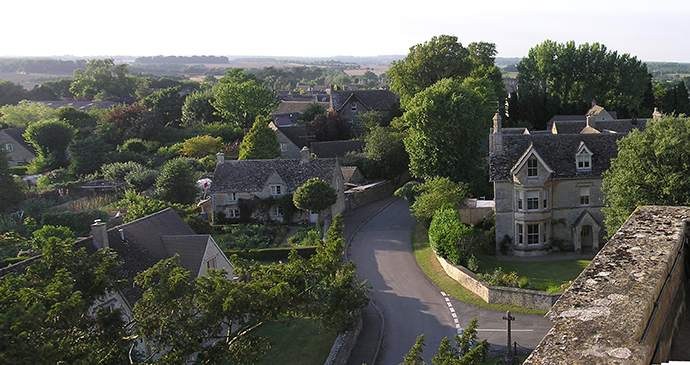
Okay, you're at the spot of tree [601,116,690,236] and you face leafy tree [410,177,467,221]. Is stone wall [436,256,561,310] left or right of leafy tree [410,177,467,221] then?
left

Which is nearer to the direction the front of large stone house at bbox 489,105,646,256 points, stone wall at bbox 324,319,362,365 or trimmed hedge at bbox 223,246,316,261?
the stone wall

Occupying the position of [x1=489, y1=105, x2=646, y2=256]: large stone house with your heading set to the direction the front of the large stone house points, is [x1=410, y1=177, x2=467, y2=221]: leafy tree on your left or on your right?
on your right

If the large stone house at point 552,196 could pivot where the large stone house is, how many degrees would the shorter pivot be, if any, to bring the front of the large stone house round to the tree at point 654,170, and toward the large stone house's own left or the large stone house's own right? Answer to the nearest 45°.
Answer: approximately 45° to the large stone house's own left

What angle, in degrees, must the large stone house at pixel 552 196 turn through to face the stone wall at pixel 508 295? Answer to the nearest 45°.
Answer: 0° — it already faces it

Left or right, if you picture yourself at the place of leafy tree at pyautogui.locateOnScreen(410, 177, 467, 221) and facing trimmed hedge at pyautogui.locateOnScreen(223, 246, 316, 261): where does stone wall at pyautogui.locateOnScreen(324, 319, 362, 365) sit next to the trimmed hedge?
left

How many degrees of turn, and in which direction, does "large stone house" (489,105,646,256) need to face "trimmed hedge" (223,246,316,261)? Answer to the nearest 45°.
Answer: approximately 90° to its right

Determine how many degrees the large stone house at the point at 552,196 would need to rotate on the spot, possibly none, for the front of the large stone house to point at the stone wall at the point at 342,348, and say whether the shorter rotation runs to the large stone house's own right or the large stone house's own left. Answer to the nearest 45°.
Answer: approximately 45° to the large stone house's own right
